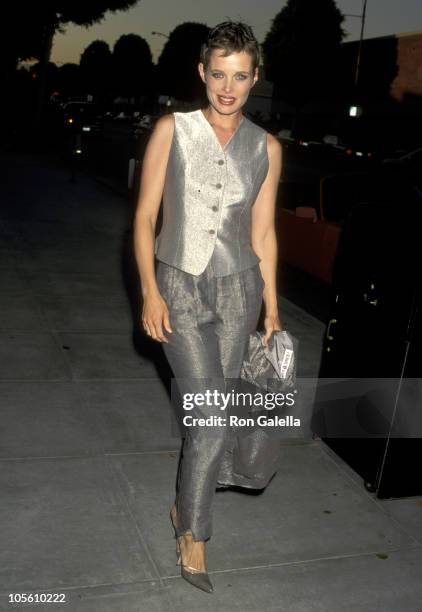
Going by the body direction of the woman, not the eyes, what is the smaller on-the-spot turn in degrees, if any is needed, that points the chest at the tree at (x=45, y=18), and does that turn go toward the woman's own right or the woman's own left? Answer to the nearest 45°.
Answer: approximately 180°

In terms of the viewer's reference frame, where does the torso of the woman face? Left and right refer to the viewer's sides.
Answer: facing the viewer
